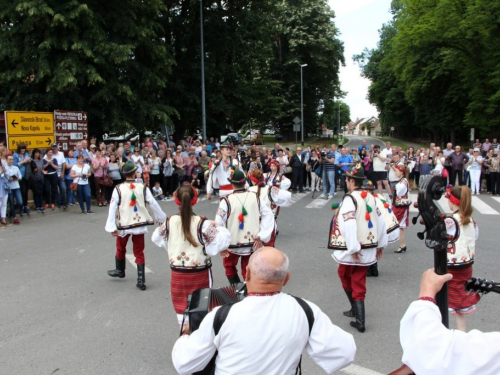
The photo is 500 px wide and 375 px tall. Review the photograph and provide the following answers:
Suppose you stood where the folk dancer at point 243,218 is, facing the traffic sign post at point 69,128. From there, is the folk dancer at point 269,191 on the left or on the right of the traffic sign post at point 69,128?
right

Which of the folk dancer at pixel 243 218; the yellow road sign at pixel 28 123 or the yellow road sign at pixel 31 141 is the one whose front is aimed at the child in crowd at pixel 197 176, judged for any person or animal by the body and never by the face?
the folk dancer

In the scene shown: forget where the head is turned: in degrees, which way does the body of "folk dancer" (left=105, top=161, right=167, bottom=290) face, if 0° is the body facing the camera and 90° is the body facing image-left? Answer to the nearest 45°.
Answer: approximately 180°

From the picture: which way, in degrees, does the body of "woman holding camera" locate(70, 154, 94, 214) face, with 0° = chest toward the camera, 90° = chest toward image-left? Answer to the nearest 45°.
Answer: approximately 315°

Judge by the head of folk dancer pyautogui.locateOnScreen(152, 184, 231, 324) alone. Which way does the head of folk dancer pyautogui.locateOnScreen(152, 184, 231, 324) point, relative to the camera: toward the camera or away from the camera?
away from the camera

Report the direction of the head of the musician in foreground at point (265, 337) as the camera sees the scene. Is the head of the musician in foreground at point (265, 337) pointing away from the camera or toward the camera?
away from the camera

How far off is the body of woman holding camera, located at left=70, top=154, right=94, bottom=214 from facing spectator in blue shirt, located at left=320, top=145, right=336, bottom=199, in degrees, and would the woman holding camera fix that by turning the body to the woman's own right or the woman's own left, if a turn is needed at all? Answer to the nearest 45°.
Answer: approximately 45° to the woman's own left

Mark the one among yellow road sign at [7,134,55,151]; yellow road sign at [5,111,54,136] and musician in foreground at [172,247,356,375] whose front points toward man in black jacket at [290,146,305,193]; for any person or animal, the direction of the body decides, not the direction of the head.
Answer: the musician in foreground

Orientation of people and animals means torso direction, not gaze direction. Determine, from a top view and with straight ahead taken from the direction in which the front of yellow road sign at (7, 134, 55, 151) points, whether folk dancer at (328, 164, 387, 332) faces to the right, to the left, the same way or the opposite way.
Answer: the opposite way

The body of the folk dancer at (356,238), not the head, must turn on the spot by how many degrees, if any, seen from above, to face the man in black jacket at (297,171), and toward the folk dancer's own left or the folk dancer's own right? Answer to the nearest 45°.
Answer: approximately 45° to the folk dancer's own right

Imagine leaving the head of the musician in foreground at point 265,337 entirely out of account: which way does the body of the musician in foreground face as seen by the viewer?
away from the camera

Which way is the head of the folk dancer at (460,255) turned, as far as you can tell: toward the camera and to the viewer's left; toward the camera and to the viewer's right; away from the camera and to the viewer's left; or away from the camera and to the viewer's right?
away from the camera and to the viewer's left
